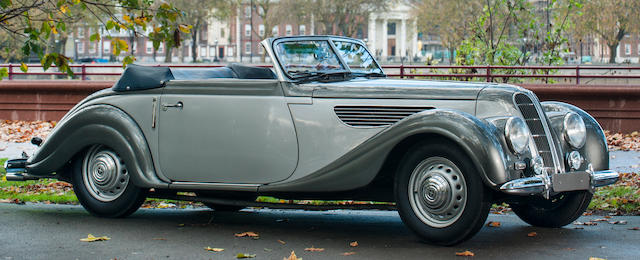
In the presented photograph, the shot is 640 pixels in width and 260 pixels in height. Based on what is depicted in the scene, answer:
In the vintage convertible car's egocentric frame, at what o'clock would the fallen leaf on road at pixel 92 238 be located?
The fallen leaf on road is roughly at 4 o'clock from the vintage convertible car.

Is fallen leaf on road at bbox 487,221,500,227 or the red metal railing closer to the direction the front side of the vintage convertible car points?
the fallen leaf on road

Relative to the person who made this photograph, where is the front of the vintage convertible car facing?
facing the viewer and to the right of the viewer

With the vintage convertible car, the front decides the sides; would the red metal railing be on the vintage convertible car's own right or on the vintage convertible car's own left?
on the vintage convertible car's own left

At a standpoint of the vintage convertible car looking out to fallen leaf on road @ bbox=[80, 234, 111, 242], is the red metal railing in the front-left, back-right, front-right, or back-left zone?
back-right
